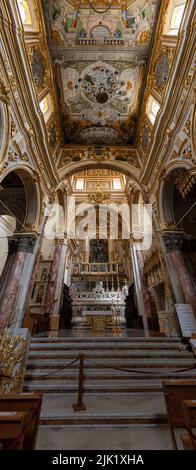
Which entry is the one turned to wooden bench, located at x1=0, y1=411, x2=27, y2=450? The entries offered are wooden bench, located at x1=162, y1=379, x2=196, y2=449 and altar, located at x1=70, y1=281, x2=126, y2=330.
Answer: the altar

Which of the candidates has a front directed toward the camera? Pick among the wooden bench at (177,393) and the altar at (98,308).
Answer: the altar

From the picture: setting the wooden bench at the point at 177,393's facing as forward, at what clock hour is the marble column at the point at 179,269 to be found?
The marble column is roughly at 12 o'clock from the wooden bench.

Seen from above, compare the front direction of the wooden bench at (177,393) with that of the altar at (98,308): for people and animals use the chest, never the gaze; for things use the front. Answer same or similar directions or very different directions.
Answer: very different directions

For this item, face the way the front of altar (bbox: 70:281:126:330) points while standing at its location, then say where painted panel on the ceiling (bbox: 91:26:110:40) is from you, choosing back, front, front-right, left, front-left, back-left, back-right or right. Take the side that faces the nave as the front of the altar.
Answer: front

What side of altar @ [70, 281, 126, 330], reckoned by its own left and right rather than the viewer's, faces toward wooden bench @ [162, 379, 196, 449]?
front

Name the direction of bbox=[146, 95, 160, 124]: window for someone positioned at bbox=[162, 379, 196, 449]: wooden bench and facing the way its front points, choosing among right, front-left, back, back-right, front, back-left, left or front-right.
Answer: front

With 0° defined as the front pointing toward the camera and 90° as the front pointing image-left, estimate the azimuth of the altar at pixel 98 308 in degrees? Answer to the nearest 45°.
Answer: approximately 0°

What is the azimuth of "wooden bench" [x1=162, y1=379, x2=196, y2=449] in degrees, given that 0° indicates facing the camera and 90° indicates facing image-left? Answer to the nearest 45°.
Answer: approximately 180°
